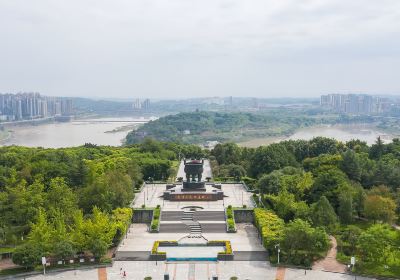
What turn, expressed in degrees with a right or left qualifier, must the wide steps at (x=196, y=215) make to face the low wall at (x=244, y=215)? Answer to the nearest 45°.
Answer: approximately 90° to its left

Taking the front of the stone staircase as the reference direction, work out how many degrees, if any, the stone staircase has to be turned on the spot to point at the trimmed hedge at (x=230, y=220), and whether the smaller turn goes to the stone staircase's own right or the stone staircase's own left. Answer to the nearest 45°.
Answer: approximately 90° to the stone staircase's own left

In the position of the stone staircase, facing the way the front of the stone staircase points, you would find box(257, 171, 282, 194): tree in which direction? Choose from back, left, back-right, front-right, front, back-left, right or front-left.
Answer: back-left

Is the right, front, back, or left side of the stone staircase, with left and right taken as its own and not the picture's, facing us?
front

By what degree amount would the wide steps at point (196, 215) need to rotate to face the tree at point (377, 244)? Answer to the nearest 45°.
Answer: approximately 45° to its left

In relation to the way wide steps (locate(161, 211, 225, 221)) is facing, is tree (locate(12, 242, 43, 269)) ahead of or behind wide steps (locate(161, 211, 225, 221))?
ahead

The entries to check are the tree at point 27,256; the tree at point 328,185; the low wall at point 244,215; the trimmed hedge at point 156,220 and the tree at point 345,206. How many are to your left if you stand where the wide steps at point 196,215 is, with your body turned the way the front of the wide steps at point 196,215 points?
3

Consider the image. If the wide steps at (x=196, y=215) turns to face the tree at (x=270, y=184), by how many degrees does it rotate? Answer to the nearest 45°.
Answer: approximately 135° to its left

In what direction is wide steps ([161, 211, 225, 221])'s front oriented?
toward the camera

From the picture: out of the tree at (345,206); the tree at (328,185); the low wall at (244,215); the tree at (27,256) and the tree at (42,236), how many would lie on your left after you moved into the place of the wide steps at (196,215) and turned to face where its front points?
3

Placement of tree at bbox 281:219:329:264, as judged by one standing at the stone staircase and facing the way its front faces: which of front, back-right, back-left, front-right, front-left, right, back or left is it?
front-left

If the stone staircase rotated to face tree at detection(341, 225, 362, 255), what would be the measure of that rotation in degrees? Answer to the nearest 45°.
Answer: approximately 45° to its left

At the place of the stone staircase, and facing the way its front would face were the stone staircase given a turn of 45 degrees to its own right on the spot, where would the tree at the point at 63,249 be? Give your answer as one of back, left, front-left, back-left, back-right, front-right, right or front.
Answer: front

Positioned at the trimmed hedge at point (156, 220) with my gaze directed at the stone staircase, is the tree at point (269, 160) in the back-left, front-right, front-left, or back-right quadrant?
front-left

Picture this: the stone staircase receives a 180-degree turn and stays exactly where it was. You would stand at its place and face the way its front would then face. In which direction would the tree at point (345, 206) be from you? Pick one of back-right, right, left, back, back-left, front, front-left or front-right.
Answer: right

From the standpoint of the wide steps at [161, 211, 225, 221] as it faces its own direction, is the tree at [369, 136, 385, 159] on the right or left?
on its left

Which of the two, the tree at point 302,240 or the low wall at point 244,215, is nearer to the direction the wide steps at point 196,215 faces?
the tree

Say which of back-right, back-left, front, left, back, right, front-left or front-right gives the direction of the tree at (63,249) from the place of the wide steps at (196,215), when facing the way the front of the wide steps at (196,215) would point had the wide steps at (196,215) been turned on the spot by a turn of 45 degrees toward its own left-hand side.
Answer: right

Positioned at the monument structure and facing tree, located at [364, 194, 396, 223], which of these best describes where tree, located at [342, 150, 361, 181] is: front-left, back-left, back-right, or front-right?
front-left

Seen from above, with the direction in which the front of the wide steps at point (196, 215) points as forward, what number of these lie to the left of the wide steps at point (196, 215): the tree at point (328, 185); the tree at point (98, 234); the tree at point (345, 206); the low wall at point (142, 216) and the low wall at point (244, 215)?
3
